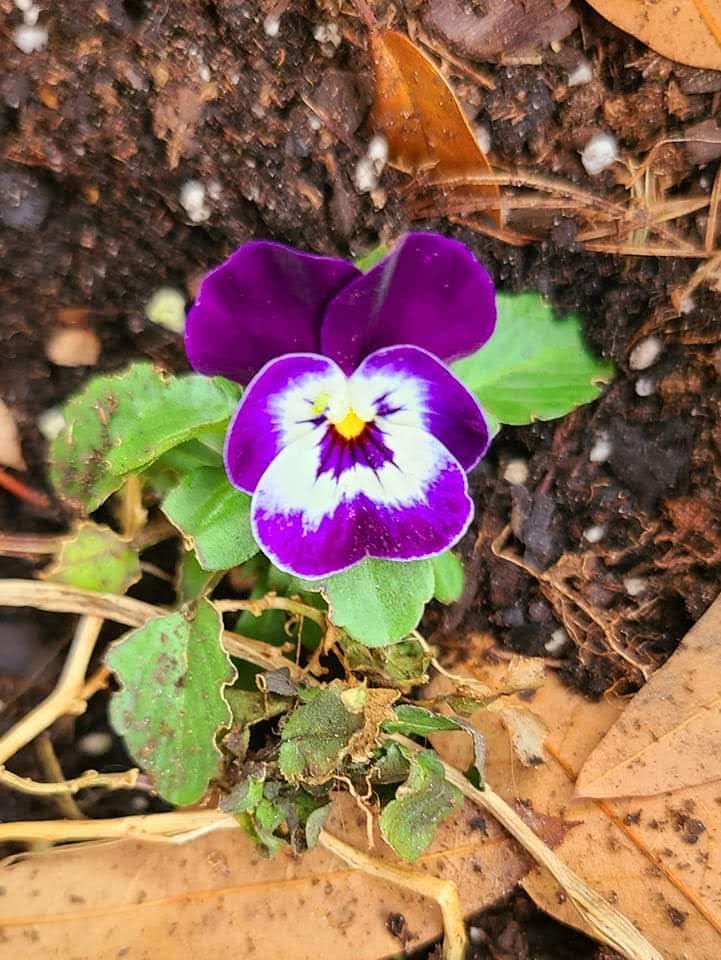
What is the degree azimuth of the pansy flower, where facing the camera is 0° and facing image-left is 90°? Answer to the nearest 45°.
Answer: approximately 0°
